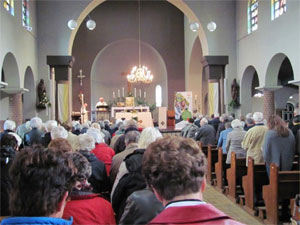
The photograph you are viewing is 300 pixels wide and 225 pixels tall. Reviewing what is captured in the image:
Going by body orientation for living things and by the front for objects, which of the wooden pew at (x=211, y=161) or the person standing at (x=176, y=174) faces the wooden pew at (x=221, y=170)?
the person standing

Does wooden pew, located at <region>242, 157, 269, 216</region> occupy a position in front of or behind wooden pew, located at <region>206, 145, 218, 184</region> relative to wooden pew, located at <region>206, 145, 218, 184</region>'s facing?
behind

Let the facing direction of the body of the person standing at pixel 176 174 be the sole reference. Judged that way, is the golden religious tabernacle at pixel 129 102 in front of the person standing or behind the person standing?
in front

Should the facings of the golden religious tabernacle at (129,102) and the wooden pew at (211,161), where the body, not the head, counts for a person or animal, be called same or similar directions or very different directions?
very different directions

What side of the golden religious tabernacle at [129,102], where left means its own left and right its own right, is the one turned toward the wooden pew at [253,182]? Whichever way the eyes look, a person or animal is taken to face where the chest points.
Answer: front

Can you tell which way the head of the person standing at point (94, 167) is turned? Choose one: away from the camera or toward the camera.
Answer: away from the camera

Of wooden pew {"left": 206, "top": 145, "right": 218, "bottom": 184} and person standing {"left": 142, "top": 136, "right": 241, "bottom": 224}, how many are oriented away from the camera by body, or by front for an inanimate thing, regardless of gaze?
2

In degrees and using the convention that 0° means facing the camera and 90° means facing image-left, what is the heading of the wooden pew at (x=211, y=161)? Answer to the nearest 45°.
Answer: approximately 180°

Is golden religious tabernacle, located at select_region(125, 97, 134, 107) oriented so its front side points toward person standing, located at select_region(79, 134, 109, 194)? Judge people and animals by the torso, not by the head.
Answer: yes

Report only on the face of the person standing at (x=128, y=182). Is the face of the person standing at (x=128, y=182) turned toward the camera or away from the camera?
away from the camera

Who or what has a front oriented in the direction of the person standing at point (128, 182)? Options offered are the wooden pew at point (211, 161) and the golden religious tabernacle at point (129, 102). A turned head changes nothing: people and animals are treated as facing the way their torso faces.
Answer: the golden religious tabernacle

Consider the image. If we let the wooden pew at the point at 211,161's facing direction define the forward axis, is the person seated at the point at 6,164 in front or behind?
behind

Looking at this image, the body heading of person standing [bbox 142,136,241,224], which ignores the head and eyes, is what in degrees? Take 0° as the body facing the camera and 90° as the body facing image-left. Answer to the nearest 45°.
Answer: approximately 180°

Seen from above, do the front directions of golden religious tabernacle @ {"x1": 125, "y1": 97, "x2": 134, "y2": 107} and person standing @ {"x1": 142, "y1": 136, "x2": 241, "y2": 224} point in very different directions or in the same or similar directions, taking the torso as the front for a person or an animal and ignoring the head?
very different directions
